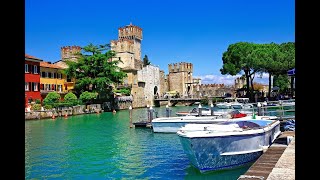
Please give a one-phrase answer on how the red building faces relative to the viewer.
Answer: facing the viewer and to the right of the viewer

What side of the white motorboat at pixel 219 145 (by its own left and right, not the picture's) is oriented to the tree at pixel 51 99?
right

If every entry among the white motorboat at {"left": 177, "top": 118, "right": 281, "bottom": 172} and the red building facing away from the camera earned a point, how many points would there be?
0

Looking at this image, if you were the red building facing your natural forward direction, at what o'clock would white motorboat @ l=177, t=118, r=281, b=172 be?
The white motorboat is roughly at 1 o'clock from the red building.

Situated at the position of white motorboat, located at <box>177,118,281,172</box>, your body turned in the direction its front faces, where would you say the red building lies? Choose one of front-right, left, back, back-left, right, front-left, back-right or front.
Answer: right

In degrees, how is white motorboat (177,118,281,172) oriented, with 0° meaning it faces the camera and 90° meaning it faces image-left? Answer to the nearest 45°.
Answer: approximately 45°

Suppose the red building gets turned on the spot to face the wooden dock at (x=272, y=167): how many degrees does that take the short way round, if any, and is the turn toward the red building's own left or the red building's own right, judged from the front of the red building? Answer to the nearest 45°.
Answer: approximately 45° to the red building's own right
